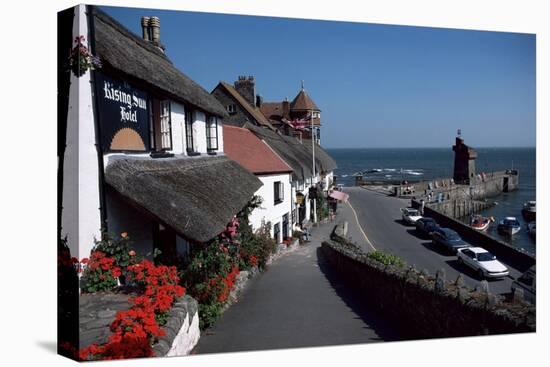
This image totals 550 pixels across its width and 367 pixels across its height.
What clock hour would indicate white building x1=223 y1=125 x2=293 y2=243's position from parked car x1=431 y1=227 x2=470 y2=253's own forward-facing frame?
The white building is roughly at 4 o'clock from the parked car.

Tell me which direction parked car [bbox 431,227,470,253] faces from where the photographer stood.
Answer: facing the viewer and to the right of the viewer

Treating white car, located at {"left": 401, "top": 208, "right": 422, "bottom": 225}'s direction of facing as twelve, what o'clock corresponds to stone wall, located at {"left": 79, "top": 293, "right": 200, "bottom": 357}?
The stone wall is roughly at 2 o'clock from the white car.

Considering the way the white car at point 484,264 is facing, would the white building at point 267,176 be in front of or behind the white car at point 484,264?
behind

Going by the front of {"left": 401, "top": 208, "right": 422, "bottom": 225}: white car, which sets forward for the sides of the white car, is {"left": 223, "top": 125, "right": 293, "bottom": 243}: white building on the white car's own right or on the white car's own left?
on the white car's own right

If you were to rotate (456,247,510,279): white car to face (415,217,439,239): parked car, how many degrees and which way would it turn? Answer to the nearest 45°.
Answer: approximately 135° to its left

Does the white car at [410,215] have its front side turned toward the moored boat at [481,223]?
no

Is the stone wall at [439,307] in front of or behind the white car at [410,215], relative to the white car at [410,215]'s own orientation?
in front

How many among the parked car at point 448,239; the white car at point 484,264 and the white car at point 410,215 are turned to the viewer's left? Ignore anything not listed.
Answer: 0

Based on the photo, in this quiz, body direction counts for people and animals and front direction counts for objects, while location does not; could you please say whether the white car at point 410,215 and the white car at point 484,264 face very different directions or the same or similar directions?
same or similar directions

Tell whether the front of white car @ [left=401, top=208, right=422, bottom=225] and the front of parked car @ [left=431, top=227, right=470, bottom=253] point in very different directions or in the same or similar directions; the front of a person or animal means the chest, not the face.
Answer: same or similar directions

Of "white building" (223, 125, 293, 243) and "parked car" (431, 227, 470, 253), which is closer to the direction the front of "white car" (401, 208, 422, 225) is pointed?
the parked car
